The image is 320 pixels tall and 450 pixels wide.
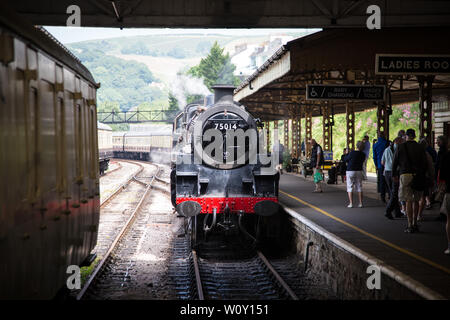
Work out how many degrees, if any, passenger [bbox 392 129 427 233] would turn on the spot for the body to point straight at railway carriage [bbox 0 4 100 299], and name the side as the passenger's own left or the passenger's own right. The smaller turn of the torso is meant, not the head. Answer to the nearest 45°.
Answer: approximately 135° to the passenger's own left

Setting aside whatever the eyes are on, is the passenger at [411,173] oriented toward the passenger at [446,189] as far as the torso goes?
no

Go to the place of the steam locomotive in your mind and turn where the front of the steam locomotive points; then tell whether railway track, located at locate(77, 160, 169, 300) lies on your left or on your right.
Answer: on your right

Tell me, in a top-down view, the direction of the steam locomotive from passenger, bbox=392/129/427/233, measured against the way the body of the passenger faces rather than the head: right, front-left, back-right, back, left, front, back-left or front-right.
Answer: left

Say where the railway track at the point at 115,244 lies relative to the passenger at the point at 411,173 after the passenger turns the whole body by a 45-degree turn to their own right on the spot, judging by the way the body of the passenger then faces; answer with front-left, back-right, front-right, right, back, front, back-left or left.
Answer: back-left

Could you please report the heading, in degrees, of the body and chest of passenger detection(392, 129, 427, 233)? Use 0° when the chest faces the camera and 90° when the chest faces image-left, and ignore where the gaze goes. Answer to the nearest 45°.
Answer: approximately 180°

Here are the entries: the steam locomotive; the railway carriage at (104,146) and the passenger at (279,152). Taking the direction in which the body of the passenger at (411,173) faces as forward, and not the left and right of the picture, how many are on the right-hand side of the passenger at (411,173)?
0

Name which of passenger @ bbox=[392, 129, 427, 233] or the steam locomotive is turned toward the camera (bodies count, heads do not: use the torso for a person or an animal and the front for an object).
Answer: the steam locomotive

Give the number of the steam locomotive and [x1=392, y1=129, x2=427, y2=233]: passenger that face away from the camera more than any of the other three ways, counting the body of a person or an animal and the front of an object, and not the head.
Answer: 1

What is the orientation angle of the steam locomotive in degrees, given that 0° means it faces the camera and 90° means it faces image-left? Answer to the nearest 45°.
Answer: approximately 0°

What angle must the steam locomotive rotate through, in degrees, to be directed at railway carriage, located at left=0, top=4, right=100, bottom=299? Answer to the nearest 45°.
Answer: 0° — it already faces it

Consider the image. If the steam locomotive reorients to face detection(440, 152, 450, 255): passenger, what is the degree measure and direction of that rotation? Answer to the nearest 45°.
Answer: approximately 45° to its left

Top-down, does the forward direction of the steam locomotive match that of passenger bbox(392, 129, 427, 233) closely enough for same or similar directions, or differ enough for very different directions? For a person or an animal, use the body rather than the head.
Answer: very different directions
